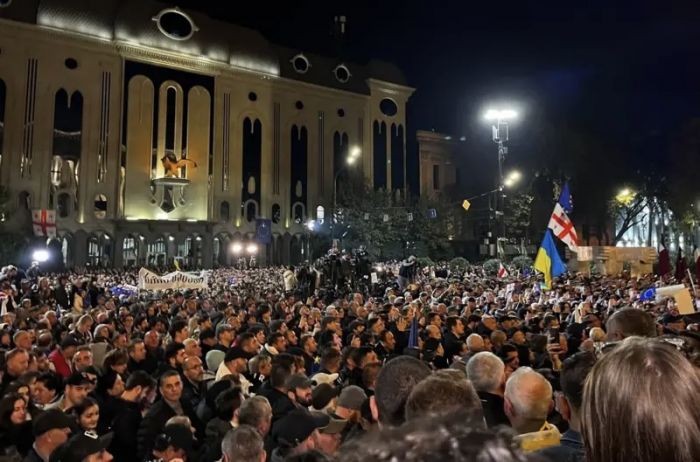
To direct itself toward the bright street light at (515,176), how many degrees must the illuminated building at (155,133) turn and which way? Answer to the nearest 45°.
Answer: approximately 45° to its left

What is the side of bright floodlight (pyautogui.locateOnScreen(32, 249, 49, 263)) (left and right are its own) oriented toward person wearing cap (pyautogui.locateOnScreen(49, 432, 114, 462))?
front

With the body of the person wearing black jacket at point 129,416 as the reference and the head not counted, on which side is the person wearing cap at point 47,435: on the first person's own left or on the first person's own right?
on the first person's own right

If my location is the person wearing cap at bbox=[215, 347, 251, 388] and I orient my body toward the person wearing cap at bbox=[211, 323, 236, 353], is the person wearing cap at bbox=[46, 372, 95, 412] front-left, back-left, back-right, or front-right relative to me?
back-left

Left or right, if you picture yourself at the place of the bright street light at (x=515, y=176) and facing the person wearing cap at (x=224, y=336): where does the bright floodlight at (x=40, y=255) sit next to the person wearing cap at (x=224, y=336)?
right

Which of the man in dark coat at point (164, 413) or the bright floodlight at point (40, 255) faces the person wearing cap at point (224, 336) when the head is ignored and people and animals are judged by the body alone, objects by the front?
the bright floodlight
